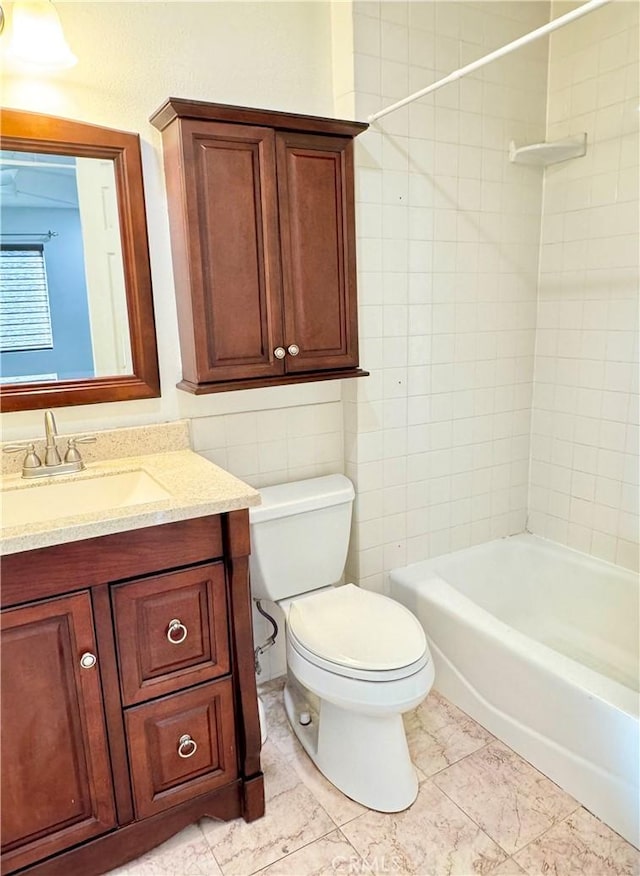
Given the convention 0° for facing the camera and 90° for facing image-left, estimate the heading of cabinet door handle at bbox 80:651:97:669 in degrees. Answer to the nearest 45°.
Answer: approximately 0°

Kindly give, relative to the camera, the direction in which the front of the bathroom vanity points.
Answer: facing the viewer

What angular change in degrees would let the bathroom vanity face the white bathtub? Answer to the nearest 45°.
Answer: approximately 90° to its left

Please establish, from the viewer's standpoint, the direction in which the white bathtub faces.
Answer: facing the viewer and to the left of the viewer

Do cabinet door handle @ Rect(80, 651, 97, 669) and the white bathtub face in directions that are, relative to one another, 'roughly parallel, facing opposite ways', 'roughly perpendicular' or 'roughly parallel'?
roughly perpendicular

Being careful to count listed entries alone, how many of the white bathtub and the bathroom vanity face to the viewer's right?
0

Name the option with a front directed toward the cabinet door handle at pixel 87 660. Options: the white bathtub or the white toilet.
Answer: the white bathtub

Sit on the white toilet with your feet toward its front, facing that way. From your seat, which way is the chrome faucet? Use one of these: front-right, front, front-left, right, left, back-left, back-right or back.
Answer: back-right

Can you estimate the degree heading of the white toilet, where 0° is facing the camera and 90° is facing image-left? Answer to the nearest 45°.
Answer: approximately 315°

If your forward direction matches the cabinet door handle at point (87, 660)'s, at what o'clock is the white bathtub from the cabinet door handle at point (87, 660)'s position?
The white bathtub is roughly at 9 o'clock from the cabinet door handle.

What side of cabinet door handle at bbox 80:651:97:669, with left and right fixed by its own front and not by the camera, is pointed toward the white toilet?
left

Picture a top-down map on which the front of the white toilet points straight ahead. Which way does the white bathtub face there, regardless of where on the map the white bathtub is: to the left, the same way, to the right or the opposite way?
to the right
